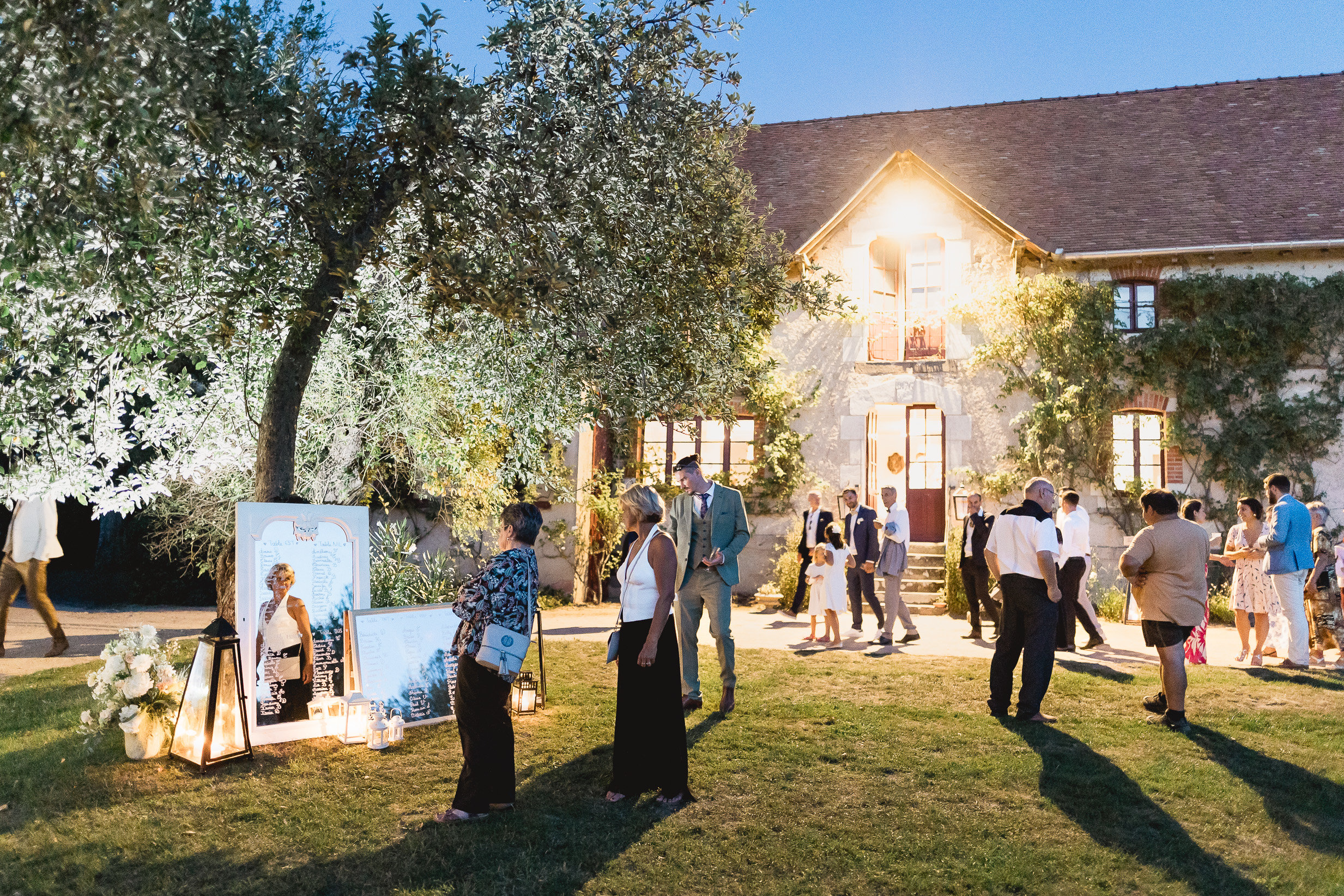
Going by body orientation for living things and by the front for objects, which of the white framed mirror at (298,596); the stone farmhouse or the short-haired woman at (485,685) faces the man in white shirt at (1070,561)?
the stone farmhouse

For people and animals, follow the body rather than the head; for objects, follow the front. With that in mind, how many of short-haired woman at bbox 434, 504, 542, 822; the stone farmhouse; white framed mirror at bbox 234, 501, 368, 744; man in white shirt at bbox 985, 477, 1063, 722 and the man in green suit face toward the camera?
3

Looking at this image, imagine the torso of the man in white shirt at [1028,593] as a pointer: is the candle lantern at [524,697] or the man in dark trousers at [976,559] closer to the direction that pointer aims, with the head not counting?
the man in dark trousers

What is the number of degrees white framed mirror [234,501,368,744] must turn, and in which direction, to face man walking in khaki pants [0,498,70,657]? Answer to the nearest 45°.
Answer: approximately 135° to its right

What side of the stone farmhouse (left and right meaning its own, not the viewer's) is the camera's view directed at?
front

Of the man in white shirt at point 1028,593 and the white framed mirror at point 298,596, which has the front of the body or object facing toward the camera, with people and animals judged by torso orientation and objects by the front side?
the white framed mirror

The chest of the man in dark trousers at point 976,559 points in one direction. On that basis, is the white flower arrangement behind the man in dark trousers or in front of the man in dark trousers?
in front

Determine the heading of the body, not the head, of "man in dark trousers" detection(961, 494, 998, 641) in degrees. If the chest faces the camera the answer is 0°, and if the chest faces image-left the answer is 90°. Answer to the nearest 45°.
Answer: approximately 45°

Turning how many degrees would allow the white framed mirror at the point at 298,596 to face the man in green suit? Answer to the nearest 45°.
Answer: approximately 90° to its left

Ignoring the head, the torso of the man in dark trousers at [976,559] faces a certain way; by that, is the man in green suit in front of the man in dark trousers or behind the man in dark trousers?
in front

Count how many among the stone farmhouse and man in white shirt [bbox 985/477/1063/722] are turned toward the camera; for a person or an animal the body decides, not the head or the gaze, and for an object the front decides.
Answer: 1

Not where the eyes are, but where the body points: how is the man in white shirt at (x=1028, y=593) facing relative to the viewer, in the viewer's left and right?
facing away from the viewer and to the right of the viewer

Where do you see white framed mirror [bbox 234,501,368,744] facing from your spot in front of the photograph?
facing the viewer
